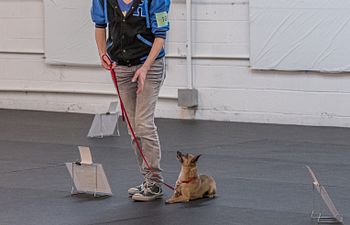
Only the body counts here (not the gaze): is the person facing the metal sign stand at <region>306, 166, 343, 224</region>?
no

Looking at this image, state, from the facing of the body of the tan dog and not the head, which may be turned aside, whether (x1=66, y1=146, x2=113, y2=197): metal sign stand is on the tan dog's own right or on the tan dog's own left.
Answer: on the tan dog's own right

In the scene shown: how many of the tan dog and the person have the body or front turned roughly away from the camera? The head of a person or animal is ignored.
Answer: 0

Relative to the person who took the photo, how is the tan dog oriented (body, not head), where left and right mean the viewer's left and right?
facing the viewer and to the left of the viewer
